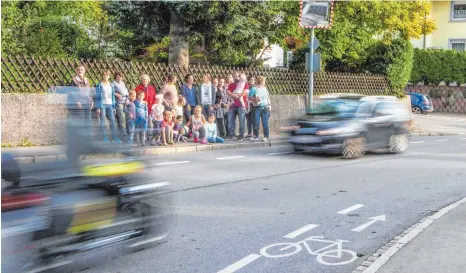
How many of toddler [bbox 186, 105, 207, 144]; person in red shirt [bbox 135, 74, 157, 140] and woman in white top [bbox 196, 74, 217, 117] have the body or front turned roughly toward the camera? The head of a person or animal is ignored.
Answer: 3

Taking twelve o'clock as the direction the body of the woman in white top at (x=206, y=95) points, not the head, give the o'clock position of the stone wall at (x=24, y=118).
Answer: The stone wall is roughly at 2 o'clock from the woman in white top.

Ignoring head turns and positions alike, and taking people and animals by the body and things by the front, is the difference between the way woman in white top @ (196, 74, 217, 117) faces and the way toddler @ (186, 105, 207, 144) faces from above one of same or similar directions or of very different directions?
same or similar directions

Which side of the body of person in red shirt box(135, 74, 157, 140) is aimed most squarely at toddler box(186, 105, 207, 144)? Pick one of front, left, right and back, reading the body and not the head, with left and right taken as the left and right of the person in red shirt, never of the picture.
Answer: left

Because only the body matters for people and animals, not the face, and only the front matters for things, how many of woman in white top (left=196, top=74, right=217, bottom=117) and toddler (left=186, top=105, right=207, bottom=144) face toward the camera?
2

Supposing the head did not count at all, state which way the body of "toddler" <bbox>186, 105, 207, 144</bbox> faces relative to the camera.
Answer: toward the camera

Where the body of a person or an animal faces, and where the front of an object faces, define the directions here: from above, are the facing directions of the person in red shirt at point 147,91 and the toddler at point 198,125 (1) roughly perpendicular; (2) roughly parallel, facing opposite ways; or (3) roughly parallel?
roughly parallel

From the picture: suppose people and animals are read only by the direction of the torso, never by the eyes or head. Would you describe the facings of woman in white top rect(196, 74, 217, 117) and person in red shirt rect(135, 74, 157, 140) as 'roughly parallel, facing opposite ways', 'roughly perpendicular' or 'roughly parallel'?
roughly parallel

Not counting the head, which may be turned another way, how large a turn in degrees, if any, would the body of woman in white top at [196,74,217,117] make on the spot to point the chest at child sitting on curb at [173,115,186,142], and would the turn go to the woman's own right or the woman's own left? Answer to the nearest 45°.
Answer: approximately 45° to the woman's own right

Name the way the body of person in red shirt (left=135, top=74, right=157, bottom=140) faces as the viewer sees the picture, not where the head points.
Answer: toward the camera

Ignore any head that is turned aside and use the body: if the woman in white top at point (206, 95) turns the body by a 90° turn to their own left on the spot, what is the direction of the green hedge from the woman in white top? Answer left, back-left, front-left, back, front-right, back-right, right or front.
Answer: front-left
